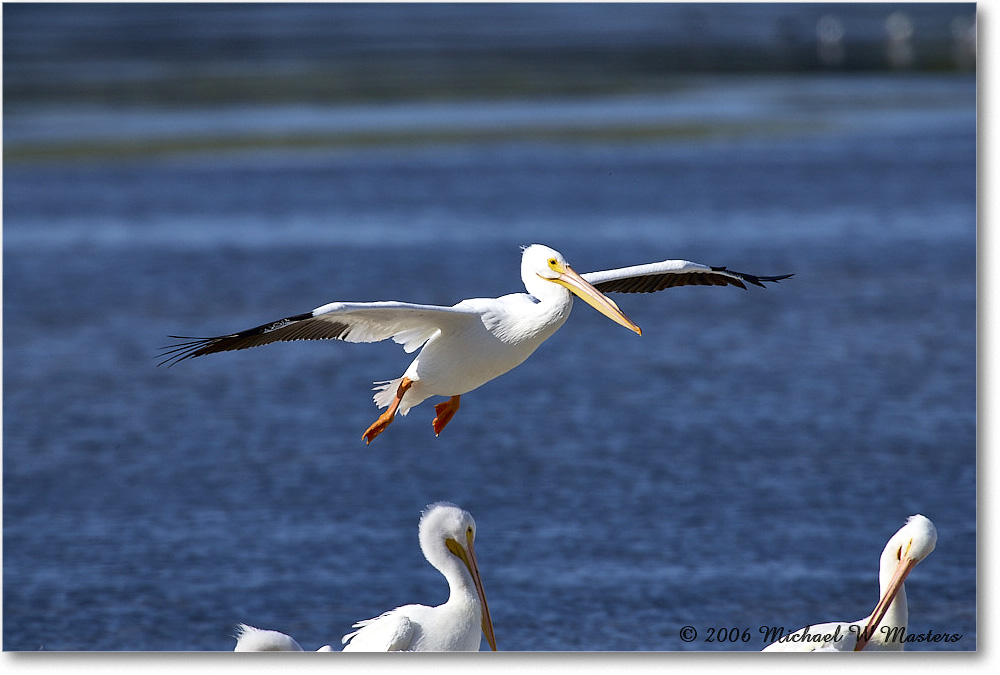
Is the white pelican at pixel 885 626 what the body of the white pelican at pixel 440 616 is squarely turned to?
yes

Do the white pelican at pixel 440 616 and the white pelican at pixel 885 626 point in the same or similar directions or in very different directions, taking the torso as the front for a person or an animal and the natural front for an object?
same or similar directions

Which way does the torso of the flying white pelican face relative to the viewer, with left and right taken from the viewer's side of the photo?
facing the viewer and to the right of the viewer

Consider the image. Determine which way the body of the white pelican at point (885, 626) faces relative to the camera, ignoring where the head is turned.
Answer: to the viewer's right

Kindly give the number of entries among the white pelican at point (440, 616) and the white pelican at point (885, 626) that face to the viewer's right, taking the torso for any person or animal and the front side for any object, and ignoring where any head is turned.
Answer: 2

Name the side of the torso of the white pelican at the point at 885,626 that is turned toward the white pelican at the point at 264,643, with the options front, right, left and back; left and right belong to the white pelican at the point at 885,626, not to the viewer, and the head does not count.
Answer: back

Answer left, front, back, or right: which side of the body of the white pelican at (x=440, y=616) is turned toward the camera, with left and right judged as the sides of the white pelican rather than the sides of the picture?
right
